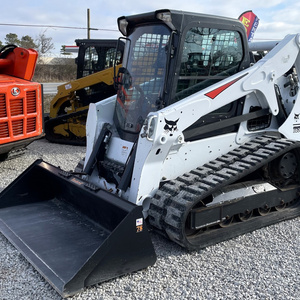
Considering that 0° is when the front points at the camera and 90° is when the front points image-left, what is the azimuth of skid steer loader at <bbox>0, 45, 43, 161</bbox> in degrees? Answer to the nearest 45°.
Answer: approximately 135°

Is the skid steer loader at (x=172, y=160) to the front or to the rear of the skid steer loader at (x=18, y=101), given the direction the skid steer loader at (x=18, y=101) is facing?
to the rear

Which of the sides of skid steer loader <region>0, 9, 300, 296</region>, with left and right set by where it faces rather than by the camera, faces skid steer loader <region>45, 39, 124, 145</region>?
right

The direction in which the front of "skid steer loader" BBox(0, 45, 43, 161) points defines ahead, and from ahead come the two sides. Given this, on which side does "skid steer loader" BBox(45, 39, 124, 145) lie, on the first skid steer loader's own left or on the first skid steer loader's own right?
on the first skid steer loader's own right

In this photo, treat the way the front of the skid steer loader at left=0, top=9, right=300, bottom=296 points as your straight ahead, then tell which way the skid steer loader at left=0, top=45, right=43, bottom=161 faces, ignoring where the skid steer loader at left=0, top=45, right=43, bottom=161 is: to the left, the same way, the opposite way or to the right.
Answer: to the right

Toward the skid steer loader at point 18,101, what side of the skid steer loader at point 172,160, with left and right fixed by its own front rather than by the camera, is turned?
right
